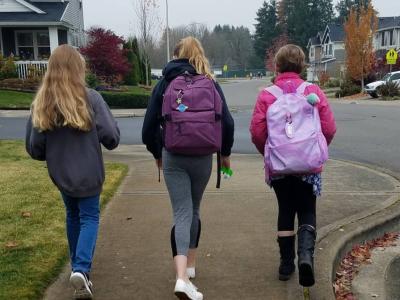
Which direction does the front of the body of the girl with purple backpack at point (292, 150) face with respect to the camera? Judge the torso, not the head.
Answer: away from the camera

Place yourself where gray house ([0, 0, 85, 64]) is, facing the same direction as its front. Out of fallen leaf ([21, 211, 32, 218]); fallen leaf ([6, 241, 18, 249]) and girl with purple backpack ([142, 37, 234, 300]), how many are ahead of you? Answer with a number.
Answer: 3

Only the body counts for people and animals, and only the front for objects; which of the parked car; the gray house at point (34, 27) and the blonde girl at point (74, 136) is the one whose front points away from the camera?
the blonde girl

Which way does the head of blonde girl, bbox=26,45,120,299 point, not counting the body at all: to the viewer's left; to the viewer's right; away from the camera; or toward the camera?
away from the camera

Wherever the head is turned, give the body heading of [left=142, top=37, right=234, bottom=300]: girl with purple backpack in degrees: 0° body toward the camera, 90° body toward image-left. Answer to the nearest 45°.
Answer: approximately 180°

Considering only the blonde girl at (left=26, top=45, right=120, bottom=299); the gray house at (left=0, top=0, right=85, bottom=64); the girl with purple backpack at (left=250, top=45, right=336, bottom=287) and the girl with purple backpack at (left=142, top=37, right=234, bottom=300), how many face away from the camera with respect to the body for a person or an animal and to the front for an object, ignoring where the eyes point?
3

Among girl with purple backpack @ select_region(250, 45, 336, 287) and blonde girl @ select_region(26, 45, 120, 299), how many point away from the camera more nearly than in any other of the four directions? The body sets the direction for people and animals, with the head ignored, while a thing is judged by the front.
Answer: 2

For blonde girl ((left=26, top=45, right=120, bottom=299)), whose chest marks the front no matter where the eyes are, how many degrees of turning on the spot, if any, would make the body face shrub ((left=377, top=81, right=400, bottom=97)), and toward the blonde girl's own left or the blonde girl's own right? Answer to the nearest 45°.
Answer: approximately 45° to the blonde girl's own right

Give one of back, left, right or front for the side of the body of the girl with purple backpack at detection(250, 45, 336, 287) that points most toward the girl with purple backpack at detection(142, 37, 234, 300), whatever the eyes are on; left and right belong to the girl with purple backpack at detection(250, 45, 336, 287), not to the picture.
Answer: left

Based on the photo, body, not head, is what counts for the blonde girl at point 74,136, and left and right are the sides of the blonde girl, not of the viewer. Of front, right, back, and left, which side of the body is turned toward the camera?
back

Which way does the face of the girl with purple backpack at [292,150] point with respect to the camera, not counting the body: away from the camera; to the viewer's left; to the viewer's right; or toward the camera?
away from the camera

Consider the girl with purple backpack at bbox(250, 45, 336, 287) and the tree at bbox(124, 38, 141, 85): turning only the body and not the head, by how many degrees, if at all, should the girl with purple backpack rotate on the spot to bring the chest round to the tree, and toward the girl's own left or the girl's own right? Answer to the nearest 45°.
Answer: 0° — they already face it
